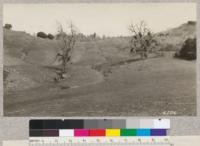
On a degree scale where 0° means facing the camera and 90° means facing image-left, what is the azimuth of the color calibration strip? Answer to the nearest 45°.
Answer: approximately 0°
